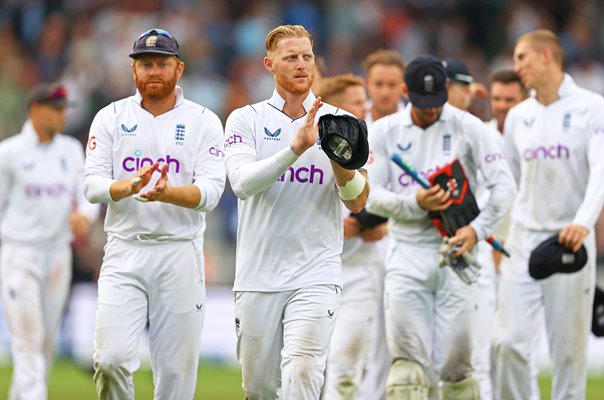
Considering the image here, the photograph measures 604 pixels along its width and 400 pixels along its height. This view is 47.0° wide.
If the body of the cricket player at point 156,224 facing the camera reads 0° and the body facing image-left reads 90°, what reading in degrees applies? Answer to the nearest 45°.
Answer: approximately 0°

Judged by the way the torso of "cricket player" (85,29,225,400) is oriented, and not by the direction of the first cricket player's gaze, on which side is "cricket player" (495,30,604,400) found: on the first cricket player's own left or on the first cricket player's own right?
on the first cricket player's own left

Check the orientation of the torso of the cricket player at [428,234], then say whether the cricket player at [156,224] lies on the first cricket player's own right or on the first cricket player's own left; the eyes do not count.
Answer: on the first cricket player's own right

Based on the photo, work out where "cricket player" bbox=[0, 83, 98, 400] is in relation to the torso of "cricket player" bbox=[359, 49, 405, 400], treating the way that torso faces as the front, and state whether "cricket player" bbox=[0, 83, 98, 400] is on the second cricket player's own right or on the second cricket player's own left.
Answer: on the second cricket player's own right

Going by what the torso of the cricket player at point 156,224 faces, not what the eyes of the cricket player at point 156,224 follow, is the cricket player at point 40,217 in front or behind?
behind

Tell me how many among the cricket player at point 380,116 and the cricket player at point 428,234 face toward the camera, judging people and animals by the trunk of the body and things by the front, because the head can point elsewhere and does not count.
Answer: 2

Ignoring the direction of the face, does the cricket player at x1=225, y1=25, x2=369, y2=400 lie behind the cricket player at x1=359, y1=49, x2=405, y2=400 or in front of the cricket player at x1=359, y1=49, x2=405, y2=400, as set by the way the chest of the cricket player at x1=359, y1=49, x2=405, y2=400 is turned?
in front

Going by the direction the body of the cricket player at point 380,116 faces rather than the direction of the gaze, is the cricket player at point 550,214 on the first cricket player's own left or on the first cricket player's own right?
on the first cricket player's own left

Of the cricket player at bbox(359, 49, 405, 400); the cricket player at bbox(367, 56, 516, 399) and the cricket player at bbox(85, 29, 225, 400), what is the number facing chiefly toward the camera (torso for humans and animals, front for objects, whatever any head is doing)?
3
